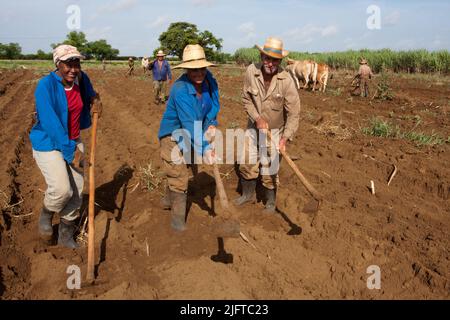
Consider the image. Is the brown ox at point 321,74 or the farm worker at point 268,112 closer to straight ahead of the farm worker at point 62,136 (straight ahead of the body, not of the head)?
the farm worker

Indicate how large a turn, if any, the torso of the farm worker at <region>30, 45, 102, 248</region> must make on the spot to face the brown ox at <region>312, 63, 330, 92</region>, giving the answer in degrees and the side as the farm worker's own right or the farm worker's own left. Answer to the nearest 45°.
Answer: approximately 90° to the farm worker's own left

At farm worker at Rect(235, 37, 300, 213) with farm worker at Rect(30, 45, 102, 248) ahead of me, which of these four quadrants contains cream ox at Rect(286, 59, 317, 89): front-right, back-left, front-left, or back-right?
back-right

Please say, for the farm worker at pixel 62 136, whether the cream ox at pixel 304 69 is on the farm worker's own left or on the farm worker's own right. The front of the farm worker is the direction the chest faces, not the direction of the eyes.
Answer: on the farm worker's own left

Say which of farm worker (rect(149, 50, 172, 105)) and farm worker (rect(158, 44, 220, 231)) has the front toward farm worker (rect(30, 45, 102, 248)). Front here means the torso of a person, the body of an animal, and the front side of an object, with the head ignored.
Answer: farm worker (rect(149, 50, 172, 105))

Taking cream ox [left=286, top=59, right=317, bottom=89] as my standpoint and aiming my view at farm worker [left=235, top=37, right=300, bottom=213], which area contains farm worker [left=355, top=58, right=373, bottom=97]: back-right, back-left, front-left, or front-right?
front-left

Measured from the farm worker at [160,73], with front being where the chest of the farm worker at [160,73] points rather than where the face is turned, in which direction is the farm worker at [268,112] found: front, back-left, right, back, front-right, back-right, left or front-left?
front

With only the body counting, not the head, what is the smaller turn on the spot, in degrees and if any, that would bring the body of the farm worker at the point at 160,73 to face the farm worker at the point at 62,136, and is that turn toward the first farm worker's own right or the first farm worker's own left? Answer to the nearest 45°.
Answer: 0° — they already face them

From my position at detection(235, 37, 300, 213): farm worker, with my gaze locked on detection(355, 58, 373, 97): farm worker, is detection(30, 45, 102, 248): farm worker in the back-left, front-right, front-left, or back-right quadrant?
back-left

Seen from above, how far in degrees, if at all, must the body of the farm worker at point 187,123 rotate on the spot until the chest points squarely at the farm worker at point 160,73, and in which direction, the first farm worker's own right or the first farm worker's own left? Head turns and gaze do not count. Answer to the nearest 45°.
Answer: approximately 135° to the first farm worker's own left

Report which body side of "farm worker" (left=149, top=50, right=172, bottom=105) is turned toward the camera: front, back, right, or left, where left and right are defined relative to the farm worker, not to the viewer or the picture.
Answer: front
